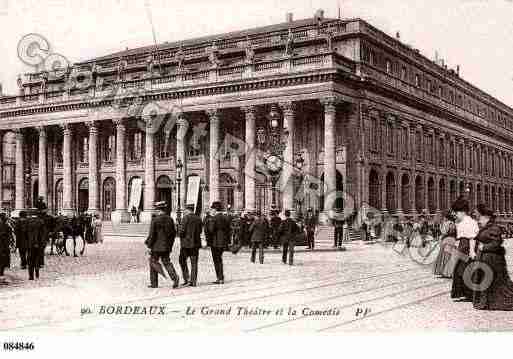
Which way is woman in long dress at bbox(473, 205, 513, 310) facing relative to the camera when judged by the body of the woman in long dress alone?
to the viewer's left

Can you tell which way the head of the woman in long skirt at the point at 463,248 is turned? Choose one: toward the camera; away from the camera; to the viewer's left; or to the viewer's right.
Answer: to the viewer's left

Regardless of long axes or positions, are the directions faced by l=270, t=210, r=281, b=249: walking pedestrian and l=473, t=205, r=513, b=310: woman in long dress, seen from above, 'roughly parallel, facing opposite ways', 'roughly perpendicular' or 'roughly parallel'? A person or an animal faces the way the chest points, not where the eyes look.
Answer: roughly perpendicular

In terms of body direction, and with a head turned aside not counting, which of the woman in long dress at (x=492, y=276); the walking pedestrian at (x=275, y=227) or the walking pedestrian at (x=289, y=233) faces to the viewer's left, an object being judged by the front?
the woman in long dress

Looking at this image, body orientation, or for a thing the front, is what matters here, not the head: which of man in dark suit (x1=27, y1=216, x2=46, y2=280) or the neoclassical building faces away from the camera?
the man in dark suit

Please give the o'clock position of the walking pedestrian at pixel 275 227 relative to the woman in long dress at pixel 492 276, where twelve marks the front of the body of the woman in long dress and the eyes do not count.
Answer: The walking pedestrian is roughly at 2 o'clock from the woman in long dress.

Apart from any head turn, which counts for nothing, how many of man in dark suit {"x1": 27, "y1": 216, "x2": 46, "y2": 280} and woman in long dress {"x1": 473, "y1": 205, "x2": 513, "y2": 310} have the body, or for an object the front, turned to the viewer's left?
1

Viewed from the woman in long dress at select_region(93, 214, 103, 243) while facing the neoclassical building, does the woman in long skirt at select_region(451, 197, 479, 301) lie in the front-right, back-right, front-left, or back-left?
back-right

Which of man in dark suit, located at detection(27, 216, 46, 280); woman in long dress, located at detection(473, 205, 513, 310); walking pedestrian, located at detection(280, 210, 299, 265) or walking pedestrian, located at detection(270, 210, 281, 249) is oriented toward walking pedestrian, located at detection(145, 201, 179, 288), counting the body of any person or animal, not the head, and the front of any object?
the woman in long dress
